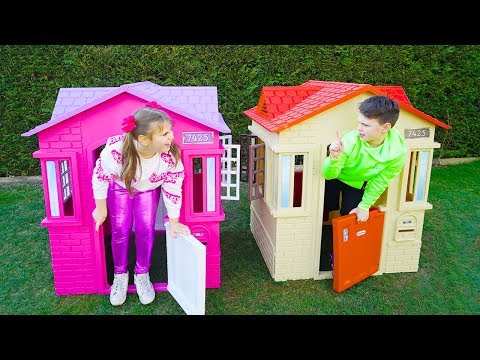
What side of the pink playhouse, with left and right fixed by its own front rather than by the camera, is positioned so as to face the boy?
left

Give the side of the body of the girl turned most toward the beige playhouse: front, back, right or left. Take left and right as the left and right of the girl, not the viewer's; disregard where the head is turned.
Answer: left

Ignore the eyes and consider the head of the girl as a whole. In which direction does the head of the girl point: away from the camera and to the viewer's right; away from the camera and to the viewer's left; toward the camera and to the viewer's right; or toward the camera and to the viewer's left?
toward the camera and to the viewer's right

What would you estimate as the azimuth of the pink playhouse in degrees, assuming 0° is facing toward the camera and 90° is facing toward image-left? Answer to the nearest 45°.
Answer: approximately 0°

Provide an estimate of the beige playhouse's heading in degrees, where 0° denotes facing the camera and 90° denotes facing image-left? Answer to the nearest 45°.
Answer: approximately 0°

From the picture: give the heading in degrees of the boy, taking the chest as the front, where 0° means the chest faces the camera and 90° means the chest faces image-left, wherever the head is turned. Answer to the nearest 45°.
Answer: approximately 45°

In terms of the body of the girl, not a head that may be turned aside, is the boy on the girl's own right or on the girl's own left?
on the girl's own left

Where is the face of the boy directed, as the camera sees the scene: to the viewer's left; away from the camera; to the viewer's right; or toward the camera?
to the viewer's left

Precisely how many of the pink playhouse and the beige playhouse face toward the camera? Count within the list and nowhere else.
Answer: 2

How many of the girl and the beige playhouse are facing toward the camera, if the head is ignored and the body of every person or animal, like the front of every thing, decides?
2
